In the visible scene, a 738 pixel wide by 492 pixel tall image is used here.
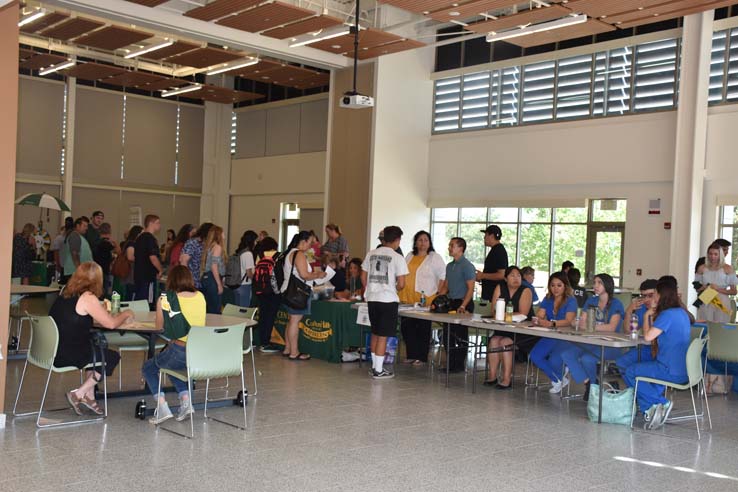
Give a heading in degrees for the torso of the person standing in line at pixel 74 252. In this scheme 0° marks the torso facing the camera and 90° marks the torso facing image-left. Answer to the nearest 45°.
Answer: approximately 270°

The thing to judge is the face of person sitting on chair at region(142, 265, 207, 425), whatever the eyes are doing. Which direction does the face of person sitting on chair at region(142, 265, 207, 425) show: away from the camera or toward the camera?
away from the camera

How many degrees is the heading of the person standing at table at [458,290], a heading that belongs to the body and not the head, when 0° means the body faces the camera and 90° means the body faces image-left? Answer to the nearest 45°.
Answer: approximately 45°

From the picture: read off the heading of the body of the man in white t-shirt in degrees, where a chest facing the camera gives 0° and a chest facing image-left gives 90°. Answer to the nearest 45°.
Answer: approximately 225°

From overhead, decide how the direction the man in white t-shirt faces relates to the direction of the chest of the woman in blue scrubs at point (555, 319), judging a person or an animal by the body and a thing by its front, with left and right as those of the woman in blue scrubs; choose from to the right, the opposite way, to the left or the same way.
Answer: the opposite way

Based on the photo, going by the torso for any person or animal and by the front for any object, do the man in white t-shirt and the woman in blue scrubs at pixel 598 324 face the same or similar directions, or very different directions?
very different directions

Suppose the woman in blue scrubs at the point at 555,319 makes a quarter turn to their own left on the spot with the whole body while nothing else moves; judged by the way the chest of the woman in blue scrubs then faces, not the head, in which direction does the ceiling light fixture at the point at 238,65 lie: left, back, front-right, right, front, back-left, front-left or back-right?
back

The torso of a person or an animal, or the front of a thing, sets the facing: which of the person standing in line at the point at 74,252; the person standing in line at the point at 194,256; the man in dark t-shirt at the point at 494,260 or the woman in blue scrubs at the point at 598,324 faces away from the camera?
the person standing in line at the point at 194,256

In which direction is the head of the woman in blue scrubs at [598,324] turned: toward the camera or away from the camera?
toward the camera

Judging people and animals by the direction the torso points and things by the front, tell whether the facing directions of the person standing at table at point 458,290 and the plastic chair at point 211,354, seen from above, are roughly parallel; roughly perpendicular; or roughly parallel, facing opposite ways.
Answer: roughly perpendicular

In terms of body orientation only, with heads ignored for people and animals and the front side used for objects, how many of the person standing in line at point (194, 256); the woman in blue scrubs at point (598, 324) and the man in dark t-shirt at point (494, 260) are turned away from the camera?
1

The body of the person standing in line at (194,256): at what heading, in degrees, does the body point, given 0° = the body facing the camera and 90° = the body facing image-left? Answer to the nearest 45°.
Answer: approximately 180°

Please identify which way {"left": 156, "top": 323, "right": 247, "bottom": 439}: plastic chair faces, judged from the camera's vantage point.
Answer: facing away from the viewer and to the left of the viewer
